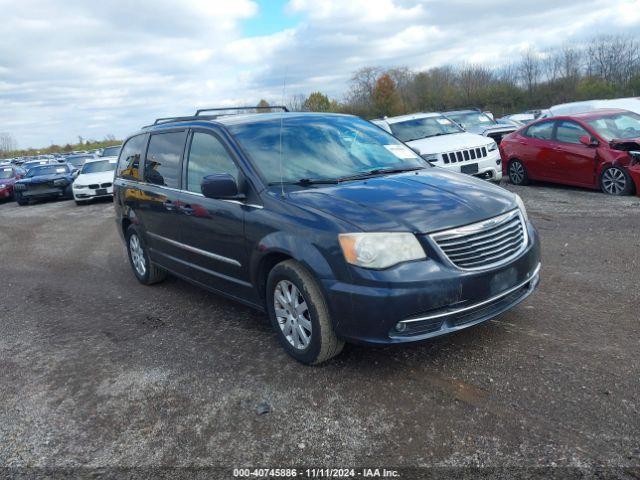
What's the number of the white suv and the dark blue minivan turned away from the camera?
0

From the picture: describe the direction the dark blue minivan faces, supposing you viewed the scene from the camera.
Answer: facing the viewer and to the right of the viewer

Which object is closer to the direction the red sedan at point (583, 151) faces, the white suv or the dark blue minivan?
the dark blue minivan

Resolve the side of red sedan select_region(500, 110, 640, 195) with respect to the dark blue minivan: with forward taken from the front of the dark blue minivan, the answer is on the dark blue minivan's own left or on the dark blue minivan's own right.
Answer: on the dark blue minivan's own left

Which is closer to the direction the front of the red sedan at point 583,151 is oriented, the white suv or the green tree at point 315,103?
the green tree

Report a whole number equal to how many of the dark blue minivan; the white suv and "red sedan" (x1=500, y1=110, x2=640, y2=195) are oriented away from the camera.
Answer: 0

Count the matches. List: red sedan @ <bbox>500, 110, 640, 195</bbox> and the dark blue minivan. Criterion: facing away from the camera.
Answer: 0

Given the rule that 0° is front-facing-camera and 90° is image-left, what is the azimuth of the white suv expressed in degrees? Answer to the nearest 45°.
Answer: approximately 315°
